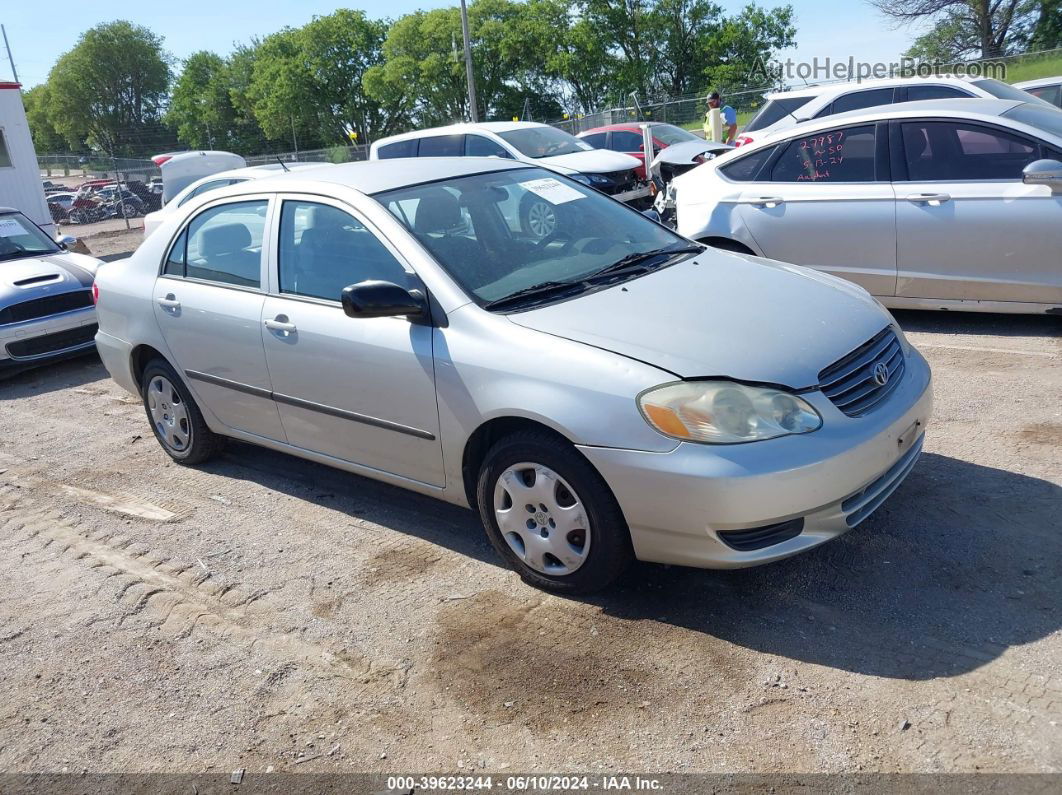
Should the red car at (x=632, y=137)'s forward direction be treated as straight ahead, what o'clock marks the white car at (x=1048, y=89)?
The white car is roughly at 12 o'clock from the red car.

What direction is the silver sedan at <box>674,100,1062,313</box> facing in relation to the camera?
to the viewer's right

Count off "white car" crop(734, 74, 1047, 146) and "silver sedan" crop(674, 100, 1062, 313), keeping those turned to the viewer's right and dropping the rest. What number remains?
2

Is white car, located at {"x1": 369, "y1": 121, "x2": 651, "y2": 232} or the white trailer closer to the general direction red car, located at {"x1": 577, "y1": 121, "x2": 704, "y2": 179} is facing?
the white car

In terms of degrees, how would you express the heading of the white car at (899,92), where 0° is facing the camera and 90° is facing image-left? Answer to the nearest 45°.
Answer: approximately 270°

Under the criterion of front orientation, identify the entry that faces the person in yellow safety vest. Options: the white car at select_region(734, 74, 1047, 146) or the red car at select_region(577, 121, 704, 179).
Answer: the red car

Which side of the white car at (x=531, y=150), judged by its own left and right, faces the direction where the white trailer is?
back
